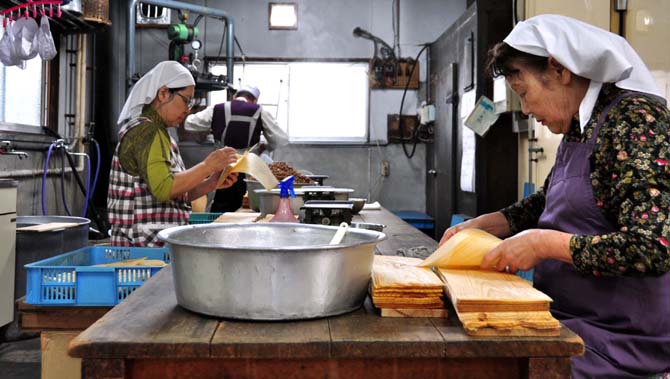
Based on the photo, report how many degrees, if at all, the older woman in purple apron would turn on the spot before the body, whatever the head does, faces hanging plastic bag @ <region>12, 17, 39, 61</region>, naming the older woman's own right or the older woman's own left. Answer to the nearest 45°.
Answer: approximately 45° to the older woman's own right

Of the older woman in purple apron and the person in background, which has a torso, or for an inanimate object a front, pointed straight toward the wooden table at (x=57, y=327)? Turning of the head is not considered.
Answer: the older woman in purple apron

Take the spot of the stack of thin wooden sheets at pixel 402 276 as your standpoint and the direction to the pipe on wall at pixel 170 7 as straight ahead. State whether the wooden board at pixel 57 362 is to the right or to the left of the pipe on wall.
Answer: left

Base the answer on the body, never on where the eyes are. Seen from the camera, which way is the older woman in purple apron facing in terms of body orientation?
to the viewer's left

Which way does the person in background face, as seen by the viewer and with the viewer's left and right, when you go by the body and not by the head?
facing away from the viewer

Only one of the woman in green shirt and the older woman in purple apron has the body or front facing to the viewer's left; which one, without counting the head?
the older woman in purple apron

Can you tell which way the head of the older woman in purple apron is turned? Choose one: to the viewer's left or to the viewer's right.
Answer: to the viewer's left

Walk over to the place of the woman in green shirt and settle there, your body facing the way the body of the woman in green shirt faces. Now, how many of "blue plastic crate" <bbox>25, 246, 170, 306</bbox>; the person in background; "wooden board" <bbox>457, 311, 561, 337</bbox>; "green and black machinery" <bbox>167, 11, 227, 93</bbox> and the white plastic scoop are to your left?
2

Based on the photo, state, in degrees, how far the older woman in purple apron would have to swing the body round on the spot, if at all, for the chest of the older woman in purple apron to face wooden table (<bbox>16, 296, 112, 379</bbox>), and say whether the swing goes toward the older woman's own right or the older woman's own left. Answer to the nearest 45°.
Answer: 0° — they already face it

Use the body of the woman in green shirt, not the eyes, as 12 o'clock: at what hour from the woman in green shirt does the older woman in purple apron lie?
The older woman in purple apron is roughly at 2 o'clock from the woman in green shirt.

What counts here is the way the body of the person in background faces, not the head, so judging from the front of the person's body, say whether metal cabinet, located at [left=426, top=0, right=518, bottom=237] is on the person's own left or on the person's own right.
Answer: on the person's own right

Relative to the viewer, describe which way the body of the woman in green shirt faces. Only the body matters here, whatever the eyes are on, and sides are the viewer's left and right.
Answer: facing to the right of the viewer
